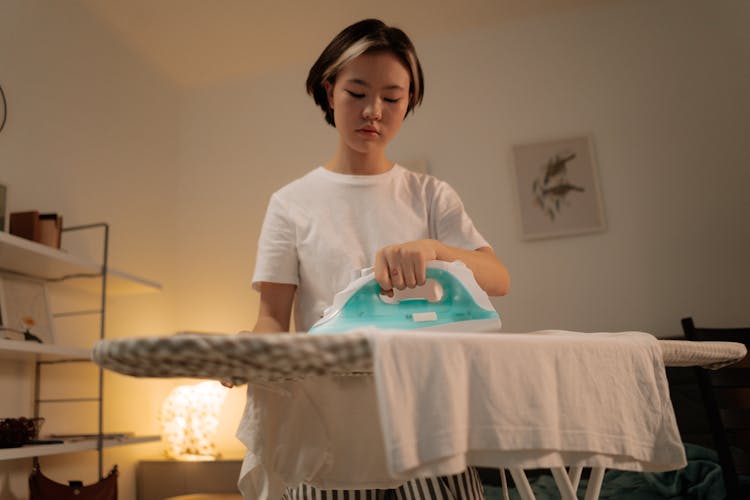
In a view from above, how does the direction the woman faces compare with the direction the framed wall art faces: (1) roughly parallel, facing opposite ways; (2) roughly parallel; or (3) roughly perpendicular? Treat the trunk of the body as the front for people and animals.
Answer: roughly parallel

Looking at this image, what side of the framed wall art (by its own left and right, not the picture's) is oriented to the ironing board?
front

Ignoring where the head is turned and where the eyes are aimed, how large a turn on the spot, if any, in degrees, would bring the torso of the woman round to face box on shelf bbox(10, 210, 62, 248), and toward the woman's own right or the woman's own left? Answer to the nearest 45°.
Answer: approximately 135° to the woman's own right

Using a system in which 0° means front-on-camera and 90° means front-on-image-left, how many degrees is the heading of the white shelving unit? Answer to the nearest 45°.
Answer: approximately 315°

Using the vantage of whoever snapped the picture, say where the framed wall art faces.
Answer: facing the viewer

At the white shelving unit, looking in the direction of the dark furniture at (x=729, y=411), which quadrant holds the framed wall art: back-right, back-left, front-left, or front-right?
front-left

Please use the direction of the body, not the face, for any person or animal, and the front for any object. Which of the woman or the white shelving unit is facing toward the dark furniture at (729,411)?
the white shelving unit

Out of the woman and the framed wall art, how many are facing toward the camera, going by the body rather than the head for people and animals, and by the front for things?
2

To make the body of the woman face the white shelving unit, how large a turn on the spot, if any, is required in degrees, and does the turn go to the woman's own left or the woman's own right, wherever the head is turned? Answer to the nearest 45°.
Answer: approximately 135° to the woman's own right

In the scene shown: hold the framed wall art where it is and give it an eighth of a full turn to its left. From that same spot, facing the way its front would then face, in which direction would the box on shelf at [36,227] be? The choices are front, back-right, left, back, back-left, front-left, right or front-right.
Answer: right

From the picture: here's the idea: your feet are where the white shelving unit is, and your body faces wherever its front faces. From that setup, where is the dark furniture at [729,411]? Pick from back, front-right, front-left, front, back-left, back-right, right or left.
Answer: front

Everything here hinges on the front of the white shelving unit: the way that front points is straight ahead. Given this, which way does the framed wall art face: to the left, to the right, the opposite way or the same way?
to the right

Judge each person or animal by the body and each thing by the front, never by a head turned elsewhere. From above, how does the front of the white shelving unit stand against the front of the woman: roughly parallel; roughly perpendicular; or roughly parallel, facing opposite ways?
roughly perpendicular
